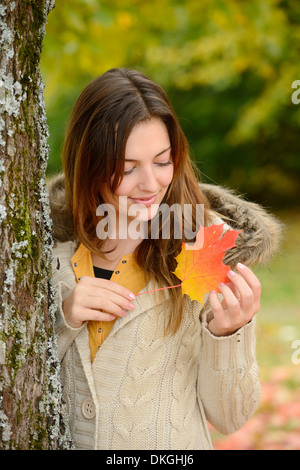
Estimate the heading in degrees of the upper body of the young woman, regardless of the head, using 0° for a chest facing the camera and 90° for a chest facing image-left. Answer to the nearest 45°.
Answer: approximately 45°
